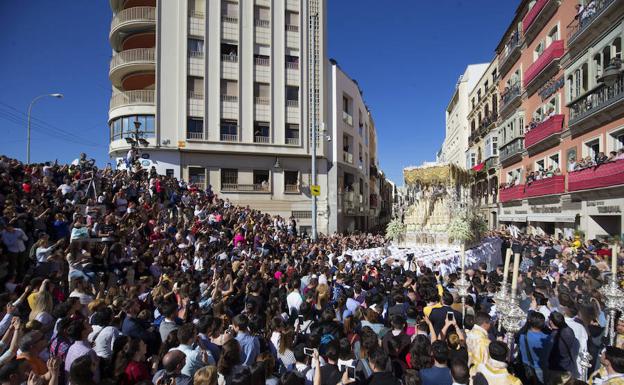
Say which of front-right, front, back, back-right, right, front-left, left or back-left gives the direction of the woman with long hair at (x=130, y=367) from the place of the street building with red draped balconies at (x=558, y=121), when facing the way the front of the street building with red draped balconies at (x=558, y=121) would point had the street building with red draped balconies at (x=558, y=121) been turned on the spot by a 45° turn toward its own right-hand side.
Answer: left

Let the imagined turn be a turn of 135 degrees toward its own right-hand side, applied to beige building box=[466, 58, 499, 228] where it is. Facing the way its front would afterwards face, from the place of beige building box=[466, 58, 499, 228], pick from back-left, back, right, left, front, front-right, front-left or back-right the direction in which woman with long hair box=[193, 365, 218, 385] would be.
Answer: back-right

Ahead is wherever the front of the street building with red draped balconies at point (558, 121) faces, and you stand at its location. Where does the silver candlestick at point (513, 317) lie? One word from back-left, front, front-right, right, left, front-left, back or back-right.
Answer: front-left

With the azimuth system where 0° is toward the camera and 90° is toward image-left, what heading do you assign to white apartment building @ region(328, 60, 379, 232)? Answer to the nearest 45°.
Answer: approximately 270°

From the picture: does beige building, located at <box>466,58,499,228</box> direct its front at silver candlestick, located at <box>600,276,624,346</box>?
no

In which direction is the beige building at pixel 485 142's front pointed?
to the viewer's left

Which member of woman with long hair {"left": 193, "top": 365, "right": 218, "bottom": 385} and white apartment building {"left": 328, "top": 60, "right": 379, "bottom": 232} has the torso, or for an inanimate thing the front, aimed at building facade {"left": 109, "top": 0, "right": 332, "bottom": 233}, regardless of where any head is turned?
the woman with long hair

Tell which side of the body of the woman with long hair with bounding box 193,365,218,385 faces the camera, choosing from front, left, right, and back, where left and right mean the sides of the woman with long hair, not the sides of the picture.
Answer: back

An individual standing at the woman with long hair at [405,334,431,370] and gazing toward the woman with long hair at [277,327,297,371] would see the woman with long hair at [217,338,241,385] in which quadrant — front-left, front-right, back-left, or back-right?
front-left

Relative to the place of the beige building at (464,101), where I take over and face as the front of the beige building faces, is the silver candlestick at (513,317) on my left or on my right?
on my left

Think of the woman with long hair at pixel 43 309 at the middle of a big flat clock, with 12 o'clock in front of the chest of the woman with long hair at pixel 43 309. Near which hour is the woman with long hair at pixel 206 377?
the woman with long hair at pixel 206 377 is roughly at 4 o'clock from the woman with long hair at pixel 43 309.

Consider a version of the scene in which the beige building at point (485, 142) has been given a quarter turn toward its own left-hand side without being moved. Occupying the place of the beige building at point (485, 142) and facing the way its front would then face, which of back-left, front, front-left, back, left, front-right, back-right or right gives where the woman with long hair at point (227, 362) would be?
front

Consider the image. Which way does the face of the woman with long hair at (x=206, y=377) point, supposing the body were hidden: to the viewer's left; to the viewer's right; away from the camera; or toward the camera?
away from the camera

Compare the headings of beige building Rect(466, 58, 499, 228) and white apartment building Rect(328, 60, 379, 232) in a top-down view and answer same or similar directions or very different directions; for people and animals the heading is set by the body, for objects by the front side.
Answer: very different directions

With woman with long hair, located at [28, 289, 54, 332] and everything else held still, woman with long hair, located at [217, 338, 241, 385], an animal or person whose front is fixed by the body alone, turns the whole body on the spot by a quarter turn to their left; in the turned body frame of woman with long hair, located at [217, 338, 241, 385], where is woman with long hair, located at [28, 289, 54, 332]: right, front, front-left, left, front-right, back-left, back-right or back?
front-right

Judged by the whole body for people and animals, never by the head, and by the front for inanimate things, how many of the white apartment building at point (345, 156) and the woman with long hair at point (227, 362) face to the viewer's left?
0

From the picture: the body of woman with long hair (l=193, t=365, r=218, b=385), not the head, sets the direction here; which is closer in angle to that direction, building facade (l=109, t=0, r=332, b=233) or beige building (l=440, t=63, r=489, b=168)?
the building facade
